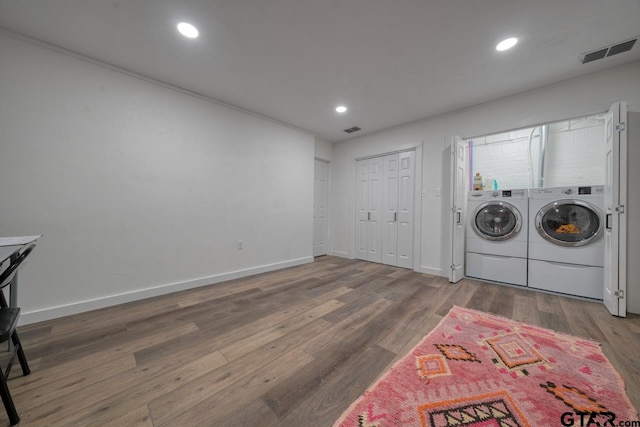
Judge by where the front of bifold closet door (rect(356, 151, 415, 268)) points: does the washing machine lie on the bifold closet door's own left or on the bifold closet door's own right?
on the bifold closet door's own left

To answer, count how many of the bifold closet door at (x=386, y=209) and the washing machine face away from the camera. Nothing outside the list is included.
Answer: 0

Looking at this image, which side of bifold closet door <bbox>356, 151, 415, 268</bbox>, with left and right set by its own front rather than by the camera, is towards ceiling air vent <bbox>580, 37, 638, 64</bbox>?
left

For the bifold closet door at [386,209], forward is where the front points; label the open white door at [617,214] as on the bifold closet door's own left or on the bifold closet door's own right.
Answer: on the bifold closet door's own left

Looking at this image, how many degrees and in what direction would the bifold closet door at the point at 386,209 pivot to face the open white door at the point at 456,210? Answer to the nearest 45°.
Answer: approximately 90° to its left

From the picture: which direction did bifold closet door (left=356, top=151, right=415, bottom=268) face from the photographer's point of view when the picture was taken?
facing the viewer and to the left of the viewer

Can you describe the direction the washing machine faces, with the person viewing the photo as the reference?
facing the viewer

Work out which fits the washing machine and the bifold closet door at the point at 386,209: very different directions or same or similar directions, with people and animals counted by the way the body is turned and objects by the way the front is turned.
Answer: same or similar directions

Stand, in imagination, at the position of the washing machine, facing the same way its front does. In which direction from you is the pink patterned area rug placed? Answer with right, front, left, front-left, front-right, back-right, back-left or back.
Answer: front

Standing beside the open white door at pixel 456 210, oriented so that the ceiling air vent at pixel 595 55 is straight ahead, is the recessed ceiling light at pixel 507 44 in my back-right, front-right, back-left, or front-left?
front-right

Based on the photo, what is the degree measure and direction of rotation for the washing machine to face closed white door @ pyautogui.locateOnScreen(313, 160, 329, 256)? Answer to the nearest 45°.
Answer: approximately 90° to its right

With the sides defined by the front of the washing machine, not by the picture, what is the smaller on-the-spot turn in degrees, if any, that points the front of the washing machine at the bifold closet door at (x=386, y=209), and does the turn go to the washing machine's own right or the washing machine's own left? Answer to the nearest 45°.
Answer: approximately 90° to the washing machine's own right

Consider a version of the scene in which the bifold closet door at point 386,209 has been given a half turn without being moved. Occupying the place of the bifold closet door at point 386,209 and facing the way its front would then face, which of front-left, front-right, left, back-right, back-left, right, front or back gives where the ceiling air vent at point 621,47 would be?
right
